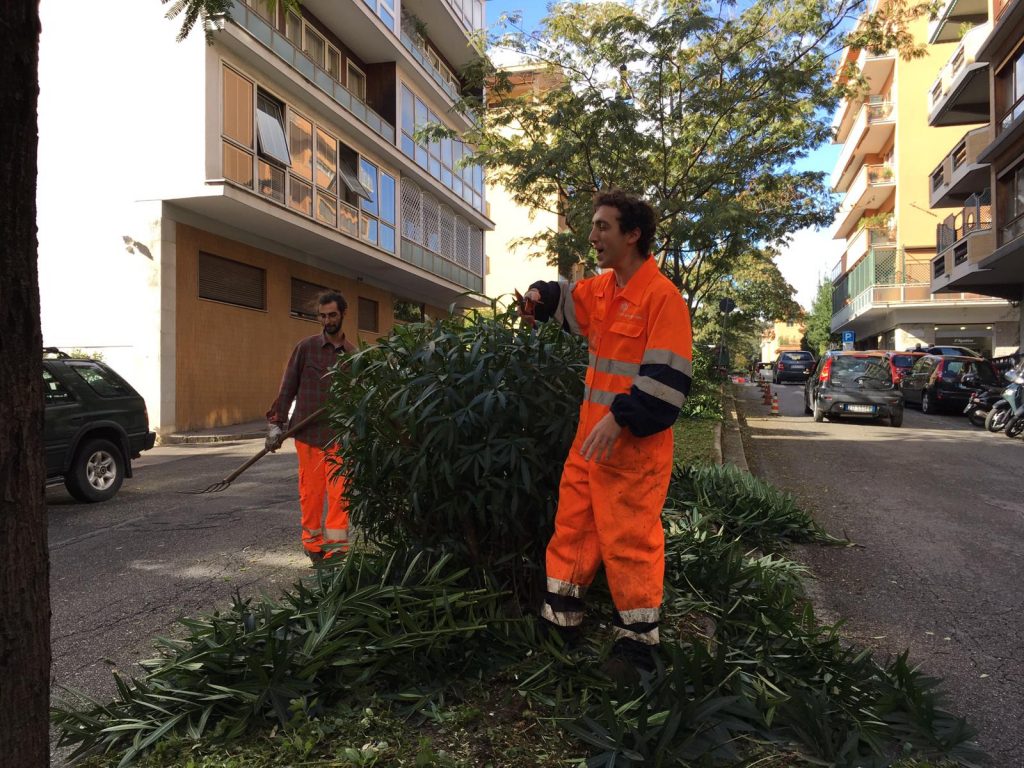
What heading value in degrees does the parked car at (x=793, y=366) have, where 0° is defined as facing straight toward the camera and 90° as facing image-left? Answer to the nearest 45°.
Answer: approximately 180°

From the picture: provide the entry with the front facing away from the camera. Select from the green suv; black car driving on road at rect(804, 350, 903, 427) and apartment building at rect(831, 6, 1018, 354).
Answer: the black car driving on road

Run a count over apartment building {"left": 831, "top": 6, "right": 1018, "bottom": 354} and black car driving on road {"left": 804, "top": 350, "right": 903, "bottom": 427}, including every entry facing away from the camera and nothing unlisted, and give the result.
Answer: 1

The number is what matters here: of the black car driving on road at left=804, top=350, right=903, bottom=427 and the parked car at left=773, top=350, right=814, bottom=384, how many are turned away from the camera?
2

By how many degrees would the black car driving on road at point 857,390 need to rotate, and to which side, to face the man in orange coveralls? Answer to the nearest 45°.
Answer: approximately 180°

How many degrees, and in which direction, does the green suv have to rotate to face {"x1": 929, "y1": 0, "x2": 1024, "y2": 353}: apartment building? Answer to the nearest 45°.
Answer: approximately 135° to its left

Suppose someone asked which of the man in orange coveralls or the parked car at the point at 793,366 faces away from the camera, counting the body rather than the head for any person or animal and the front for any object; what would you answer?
the parked car

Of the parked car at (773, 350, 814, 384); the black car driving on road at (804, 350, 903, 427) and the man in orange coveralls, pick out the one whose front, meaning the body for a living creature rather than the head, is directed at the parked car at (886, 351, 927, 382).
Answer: the black car driving on road at (804, 350, 903, 427)

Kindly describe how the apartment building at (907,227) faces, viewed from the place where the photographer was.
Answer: facing the viewer and to the left of the viewer

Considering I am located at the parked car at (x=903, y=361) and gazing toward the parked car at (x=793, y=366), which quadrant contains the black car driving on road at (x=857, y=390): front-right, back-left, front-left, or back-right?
back-left

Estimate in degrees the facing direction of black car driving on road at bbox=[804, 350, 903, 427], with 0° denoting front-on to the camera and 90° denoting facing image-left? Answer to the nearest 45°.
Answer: approximately 180°

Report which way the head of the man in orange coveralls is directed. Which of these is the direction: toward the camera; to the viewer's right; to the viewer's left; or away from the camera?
to the viewer's left

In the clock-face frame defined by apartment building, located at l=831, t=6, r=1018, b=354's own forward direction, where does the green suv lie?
The green suv is roughly at 11 o'clock from the apartment building.

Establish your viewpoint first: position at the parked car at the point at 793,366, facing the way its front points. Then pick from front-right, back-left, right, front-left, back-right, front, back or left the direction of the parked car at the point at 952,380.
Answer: back

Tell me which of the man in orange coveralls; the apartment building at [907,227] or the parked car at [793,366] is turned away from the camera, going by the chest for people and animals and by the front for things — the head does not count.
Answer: the parked car

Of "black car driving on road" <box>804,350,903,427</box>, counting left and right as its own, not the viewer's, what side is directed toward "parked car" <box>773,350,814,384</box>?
front

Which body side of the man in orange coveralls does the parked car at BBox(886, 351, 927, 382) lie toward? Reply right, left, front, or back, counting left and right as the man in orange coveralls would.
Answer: back

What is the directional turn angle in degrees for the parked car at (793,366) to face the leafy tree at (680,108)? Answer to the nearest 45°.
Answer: approximately 180°

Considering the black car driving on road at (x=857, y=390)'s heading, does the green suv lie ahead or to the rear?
to the rear
